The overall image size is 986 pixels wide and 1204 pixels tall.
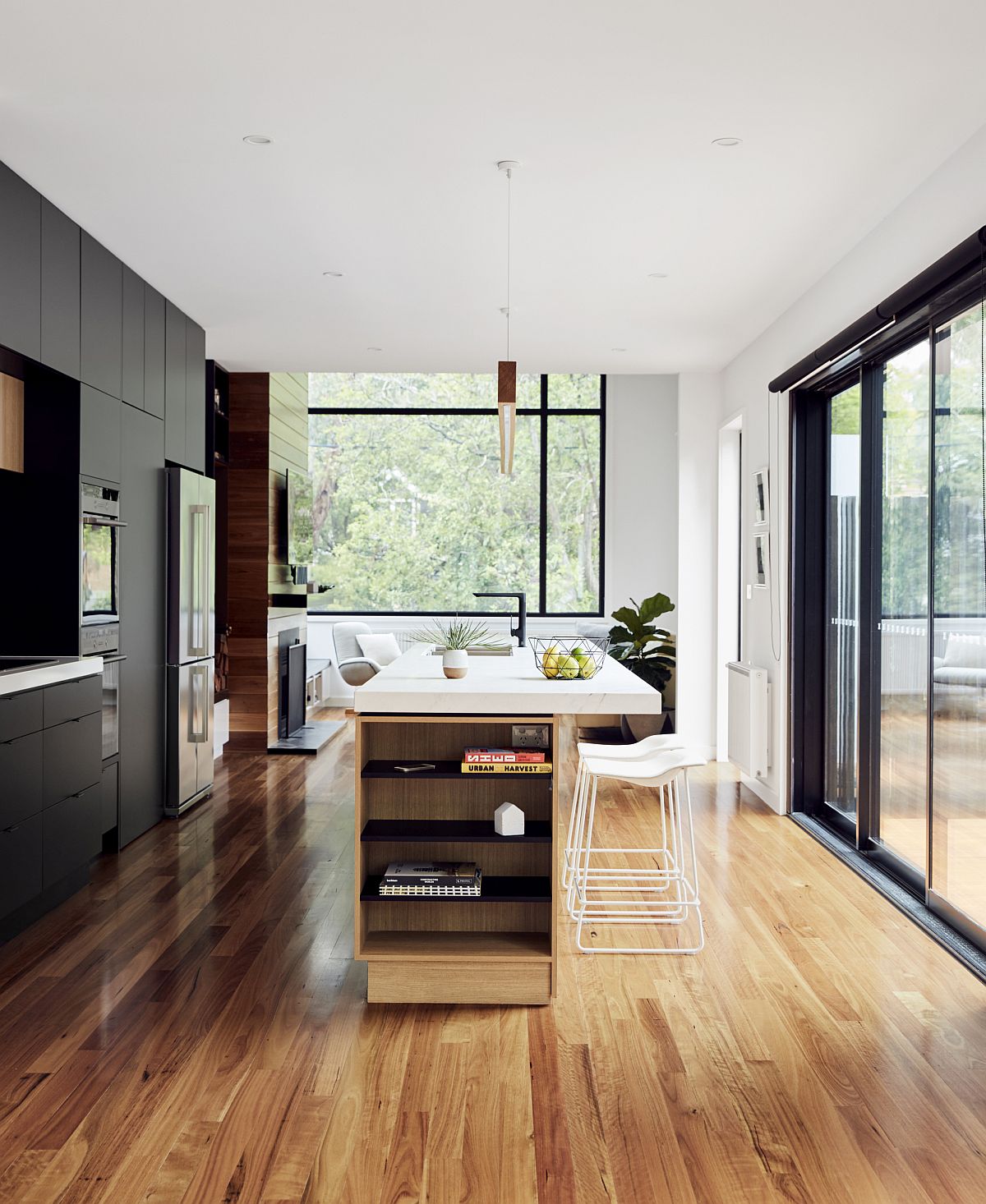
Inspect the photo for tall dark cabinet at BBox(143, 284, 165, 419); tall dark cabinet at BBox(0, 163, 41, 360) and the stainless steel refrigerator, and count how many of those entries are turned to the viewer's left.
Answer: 0

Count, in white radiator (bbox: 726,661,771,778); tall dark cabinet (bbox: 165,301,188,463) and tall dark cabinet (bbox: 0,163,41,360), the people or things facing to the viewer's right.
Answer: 2

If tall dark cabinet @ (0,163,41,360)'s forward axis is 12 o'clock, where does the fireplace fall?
The fireplace is roughly at 10 o'clock from the tall dark cabinet.

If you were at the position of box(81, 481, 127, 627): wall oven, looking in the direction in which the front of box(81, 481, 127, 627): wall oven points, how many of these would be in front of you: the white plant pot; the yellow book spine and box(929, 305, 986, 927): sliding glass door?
3

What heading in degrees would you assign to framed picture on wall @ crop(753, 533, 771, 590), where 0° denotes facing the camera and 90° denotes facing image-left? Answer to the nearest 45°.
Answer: approximately 90°

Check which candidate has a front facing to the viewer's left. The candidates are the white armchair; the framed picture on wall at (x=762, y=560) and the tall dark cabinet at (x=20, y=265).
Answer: the framed picture on wall

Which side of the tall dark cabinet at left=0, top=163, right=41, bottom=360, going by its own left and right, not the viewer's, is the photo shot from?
right

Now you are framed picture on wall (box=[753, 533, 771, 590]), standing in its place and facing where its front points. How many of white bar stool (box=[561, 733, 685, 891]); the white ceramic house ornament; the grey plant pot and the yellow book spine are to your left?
3

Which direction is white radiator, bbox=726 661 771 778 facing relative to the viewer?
to the viewer's left

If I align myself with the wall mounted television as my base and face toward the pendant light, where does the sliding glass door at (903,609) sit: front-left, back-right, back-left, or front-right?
front-left

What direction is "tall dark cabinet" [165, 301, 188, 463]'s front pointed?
to the viewer's right

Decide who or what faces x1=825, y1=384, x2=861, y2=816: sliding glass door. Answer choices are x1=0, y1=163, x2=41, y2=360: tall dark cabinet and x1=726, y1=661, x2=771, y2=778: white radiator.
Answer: the tall dark cabinet

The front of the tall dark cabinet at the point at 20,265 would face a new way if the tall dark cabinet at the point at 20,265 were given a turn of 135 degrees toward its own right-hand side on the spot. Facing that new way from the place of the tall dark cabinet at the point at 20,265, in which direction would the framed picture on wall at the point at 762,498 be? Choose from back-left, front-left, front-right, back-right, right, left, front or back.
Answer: back-left

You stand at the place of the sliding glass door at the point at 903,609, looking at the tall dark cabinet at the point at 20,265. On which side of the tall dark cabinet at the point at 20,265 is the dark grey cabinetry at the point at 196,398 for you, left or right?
right

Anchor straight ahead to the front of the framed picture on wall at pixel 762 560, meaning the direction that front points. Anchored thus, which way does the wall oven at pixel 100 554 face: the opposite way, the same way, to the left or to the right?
the opposite way

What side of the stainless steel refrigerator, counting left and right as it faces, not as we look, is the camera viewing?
right

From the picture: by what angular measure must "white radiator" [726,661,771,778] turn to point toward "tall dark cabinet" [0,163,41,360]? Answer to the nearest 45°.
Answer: approximately 45° to its left

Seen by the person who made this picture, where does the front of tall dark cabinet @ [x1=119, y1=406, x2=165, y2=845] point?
facing the viewer and to the right of the viewer

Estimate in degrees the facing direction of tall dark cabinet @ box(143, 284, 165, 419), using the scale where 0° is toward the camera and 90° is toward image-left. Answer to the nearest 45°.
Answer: approximately 270°

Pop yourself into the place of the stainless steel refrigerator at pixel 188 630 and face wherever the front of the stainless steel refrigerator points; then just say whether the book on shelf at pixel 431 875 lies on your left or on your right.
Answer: on your right

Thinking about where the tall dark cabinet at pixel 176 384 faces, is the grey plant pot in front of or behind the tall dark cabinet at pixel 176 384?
in front
